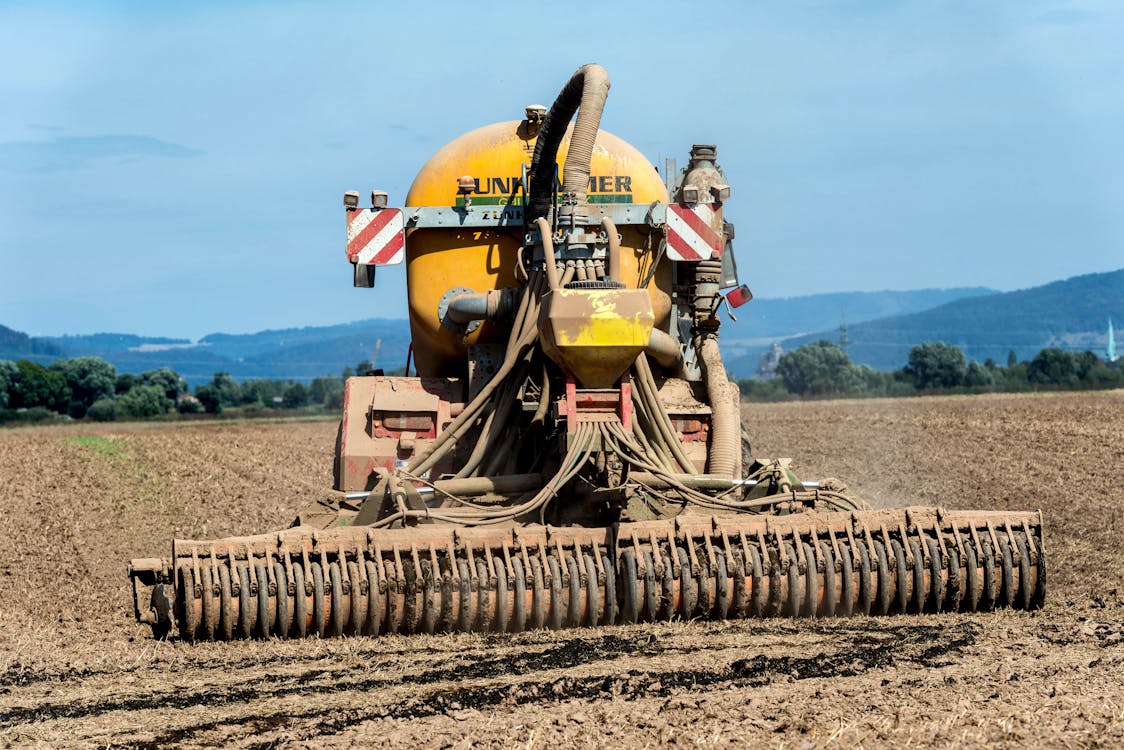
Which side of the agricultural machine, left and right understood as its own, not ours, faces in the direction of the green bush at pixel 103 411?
front

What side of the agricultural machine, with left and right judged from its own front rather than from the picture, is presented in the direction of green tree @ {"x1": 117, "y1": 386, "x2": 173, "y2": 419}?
front

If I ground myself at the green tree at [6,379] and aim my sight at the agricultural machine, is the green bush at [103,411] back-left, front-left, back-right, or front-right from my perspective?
front-left

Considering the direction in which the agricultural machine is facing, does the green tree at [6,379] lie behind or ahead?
ahead

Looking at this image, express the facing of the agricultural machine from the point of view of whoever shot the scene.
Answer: facing away from the viewer
